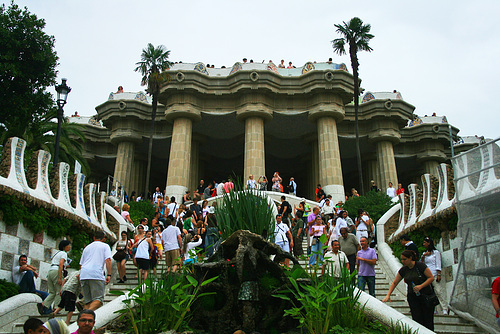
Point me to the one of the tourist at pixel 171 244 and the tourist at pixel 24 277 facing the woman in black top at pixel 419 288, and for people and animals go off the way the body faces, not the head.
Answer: the tourist at pixel 24 277

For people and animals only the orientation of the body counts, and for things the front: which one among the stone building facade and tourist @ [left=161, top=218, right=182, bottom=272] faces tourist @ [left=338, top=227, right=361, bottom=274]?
the stone building facade

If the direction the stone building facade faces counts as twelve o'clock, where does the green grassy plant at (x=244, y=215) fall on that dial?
The green grassy plant is roughly at 12 o'clock from the stone building facade.

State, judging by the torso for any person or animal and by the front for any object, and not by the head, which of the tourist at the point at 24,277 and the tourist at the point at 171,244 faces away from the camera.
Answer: the tourist at the point at 171,244

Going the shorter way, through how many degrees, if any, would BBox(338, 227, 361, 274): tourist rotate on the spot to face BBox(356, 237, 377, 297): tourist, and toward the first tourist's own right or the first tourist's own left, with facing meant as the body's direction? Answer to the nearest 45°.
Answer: approximately 45° to the first tourist's own left

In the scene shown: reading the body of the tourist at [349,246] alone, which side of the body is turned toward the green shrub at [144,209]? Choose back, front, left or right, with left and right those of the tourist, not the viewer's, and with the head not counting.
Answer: right

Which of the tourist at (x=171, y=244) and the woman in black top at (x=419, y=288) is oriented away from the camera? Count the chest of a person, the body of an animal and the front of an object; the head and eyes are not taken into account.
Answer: the tourist

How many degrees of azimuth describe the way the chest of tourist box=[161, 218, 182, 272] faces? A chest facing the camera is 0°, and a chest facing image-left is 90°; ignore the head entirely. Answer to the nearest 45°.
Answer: approximately 180°

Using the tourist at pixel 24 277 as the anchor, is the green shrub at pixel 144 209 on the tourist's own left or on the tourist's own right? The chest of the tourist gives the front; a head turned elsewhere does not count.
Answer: on the tourist's own left

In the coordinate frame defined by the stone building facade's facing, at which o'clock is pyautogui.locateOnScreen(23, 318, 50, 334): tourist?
The tourist is roughly at 12 o'clock from the stone building facade.
